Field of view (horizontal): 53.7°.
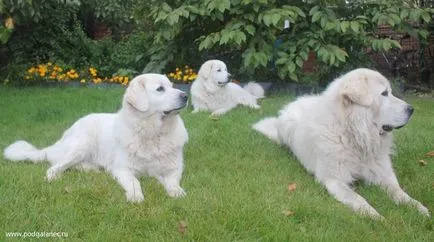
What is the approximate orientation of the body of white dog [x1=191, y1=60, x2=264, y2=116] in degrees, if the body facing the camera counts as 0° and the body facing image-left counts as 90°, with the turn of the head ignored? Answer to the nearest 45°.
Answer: approximately 45°

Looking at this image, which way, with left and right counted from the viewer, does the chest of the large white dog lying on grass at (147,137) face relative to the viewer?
facing the viewer and to the right of the viewer

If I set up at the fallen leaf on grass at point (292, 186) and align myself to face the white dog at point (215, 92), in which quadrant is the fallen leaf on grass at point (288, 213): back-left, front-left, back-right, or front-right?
back-left

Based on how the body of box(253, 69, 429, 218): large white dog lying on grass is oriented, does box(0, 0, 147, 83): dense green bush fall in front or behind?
behind

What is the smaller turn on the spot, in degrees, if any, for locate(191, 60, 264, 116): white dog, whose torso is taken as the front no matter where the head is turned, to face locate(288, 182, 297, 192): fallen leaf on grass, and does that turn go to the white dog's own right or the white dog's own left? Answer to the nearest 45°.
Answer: approximately 45° to the white dog's own left

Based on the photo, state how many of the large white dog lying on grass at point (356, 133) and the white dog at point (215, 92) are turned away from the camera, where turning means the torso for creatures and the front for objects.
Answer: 0

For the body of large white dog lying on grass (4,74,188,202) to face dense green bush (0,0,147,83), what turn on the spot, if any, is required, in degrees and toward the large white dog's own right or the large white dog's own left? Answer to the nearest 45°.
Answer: approximately 135° to the large white dog's own left
